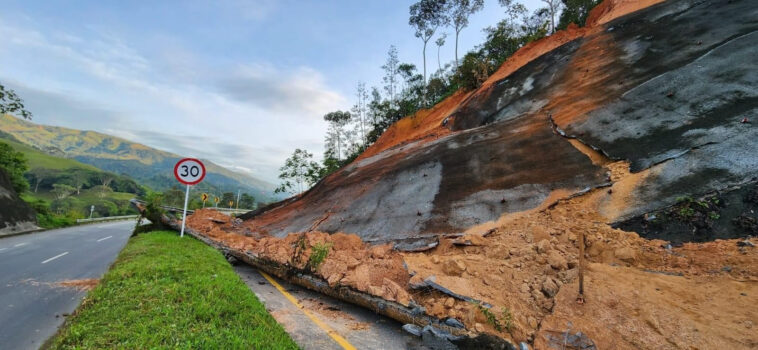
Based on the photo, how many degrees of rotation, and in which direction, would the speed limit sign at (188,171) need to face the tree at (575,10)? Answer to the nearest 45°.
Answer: approximately 90° to its left

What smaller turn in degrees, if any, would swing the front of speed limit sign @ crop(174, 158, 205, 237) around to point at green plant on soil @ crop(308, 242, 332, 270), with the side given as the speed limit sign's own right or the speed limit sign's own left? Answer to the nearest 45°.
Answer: approximately 45° to the speed limit sign's own left

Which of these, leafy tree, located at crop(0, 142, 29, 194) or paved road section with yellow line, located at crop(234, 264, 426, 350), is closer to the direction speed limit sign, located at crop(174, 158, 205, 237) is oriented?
the paved road section with yellow line

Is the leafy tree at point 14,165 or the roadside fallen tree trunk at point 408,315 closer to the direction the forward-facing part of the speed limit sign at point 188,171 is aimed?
the roadside fallen tree trunk

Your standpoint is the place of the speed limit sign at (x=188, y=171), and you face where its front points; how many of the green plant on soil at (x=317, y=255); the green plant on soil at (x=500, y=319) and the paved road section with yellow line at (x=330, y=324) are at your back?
0

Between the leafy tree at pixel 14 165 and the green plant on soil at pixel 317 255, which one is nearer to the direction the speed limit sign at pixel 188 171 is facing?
the green plant on soil

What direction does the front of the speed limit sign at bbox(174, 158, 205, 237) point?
toward the camera

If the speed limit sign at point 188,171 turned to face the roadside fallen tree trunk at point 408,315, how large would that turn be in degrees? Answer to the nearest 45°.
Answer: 0° — it already faces it

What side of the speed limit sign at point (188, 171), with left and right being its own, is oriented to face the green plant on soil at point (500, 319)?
front

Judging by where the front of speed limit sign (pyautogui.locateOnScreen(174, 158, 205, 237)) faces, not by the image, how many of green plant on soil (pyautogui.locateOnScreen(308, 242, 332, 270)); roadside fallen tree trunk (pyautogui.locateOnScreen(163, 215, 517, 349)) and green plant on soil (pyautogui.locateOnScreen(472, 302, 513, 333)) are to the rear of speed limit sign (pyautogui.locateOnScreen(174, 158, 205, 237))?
0

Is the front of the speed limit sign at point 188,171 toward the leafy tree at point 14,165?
no

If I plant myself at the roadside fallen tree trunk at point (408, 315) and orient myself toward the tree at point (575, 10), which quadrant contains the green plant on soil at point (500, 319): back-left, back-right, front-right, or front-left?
front-right

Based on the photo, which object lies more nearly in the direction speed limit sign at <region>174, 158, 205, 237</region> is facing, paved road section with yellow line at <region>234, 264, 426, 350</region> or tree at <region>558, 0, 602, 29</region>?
the paved road section with yellow line

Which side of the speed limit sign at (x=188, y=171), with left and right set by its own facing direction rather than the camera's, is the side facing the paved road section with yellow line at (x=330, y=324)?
front
